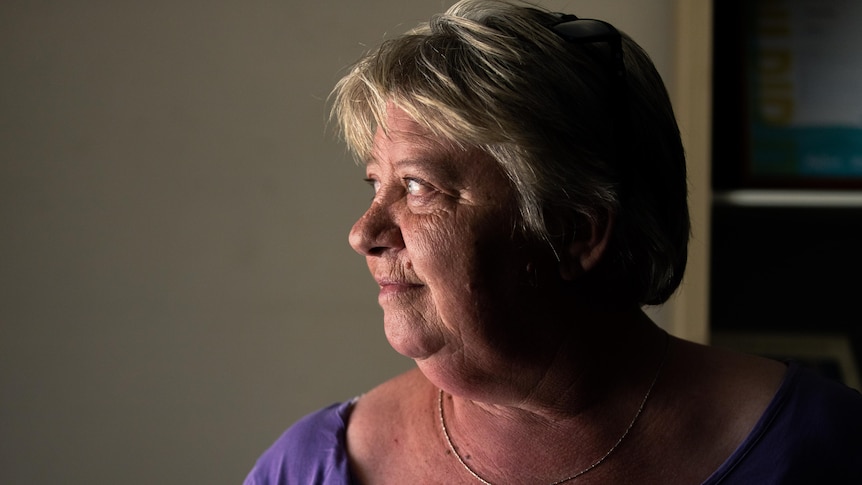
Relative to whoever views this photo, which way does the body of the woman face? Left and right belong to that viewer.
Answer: facing the viewer and to the left of the viewer

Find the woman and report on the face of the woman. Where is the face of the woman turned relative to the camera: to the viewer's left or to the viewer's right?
to the viewer's left
